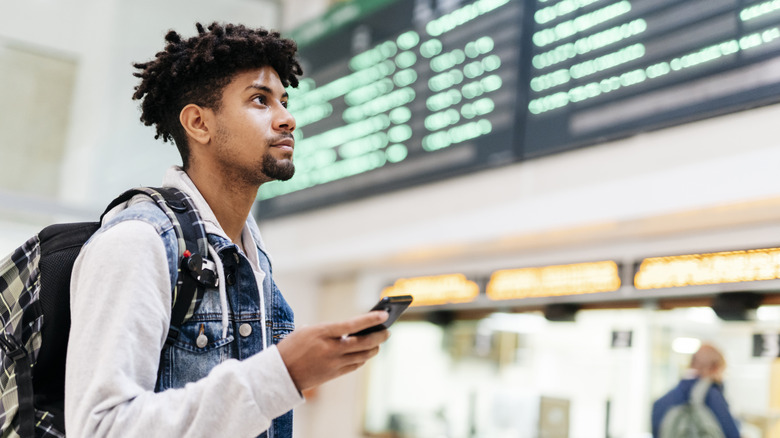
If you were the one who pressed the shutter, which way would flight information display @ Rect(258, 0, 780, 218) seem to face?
facing the viewer and to the left of the viewer

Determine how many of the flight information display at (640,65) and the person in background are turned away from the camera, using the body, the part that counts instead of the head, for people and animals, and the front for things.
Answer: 1

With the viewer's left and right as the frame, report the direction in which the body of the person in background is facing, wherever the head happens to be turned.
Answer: facing away from the viewer

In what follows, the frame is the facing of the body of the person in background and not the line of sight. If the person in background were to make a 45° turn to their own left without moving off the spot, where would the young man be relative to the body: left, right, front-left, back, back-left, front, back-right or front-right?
back-left

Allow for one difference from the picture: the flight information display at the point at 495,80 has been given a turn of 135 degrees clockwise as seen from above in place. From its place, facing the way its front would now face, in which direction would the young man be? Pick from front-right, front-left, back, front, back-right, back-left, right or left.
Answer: back
